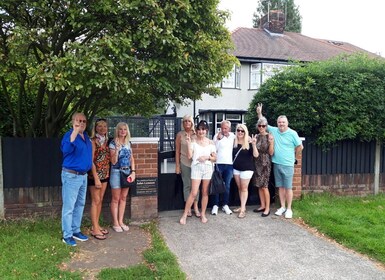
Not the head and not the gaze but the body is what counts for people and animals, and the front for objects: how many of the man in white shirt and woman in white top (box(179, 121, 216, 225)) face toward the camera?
2

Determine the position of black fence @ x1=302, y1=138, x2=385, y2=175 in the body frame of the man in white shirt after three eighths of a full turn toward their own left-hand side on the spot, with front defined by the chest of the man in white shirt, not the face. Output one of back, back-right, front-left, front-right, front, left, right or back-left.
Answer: front

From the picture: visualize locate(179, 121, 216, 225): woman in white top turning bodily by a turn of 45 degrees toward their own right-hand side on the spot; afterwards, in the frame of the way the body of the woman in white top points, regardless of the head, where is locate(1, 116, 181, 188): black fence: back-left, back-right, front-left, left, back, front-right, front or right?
front-right

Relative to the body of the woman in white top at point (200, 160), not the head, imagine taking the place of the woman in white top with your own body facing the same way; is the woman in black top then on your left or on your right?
on your left

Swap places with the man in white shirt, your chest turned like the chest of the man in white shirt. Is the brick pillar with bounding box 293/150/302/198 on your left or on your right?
on your left

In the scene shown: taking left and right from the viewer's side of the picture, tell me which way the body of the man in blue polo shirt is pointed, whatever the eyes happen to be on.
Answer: facing the viewer and to the right of the viewer

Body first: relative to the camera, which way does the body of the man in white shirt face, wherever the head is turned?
toward the camera

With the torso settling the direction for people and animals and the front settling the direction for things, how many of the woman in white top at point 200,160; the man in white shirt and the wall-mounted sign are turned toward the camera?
3

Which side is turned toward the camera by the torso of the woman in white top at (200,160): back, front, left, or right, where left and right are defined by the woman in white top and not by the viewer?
front

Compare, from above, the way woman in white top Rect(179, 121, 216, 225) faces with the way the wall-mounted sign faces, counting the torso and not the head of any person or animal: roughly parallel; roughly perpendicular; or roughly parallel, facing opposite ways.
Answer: roughly parallel

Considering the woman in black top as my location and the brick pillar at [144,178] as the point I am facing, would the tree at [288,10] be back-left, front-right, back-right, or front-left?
back-right

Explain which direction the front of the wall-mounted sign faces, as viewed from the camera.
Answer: facing the viewer
